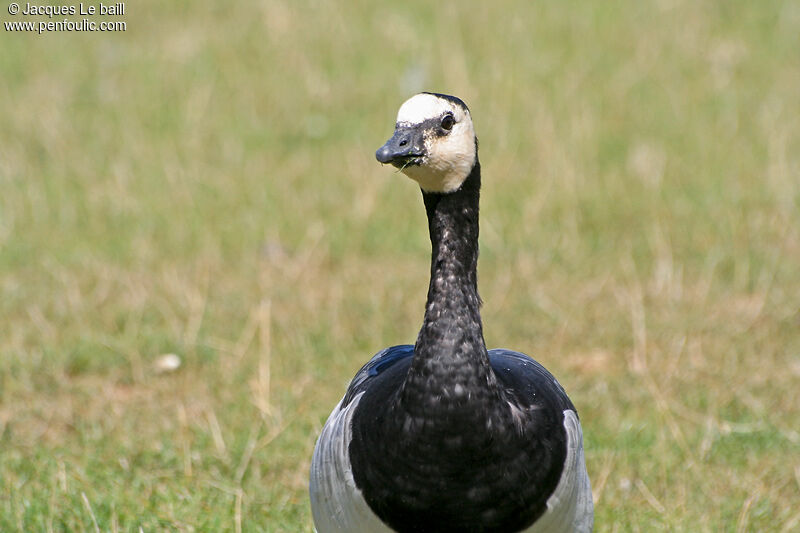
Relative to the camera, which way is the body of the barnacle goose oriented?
toward the camera
